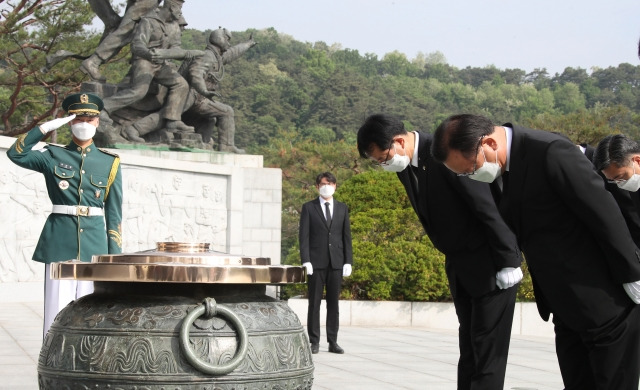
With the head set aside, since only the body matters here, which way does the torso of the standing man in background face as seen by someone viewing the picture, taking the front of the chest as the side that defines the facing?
toward the camera

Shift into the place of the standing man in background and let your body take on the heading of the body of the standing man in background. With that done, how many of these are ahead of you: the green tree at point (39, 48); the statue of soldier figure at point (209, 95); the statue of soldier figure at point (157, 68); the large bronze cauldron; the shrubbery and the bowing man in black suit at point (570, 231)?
2

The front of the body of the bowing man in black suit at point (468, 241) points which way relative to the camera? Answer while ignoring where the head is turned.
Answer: to the viewer's left

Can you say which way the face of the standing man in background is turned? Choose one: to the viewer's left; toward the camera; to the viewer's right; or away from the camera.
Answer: toward the camera

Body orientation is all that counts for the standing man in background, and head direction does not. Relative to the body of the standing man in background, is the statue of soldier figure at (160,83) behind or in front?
behind

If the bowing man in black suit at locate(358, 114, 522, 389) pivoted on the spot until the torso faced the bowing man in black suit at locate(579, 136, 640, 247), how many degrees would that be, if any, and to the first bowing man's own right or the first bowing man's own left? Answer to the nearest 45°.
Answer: approximately 180°

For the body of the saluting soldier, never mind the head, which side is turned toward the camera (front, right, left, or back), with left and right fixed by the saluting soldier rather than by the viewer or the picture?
front

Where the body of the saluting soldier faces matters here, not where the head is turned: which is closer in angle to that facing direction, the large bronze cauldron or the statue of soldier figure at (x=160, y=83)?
the large bronze cauldron

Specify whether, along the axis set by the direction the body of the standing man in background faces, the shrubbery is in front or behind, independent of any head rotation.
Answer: behind

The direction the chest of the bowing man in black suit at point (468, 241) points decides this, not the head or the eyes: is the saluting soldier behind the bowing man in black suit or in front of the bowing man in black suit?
in front

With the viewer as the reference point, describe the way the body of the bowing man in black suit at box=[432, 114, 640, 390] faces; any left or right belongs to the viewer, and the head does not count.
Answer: facing to the left of the viewer
